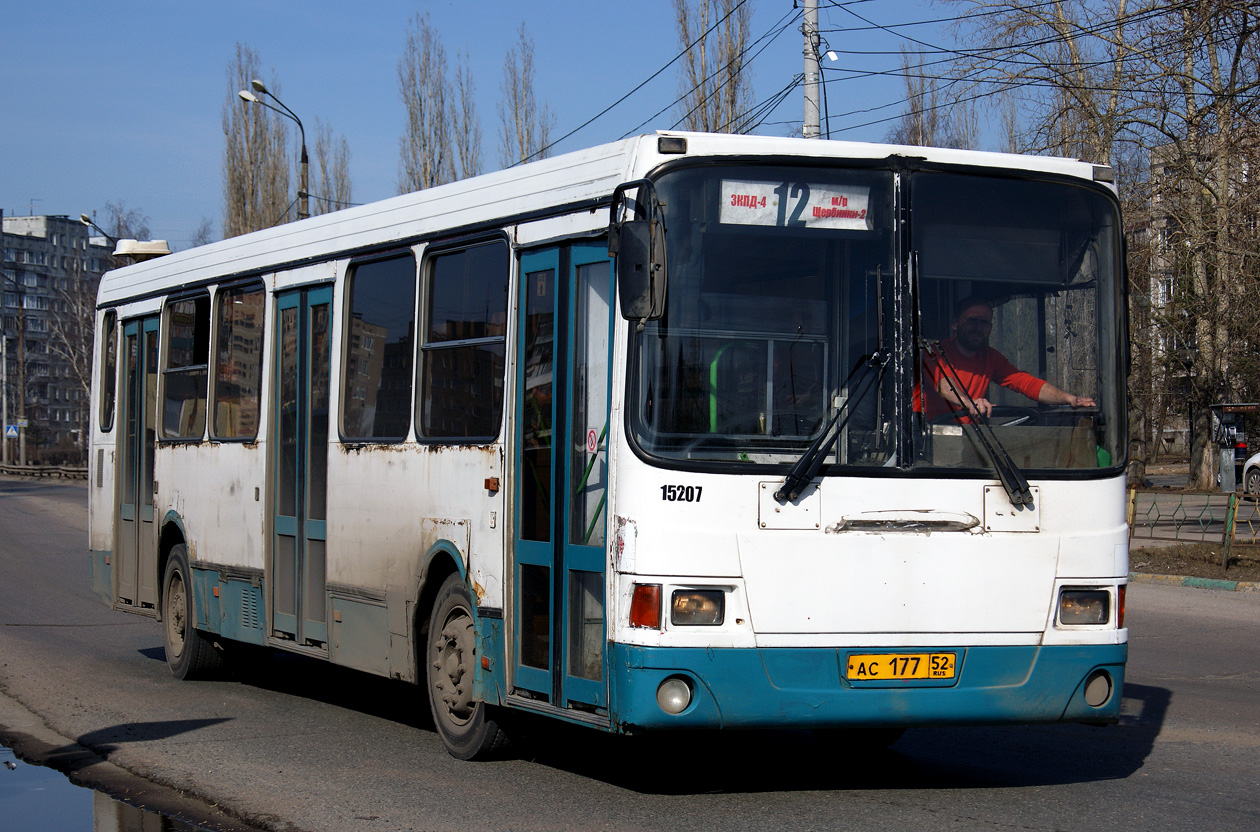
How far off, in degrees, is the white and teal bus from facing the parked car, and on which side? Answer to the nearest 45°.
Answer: approximately 90° to its left

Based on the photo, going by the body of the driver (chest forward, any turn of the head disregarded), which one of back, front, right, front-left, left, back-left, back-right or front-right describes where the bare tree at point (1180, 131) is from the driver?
back-left

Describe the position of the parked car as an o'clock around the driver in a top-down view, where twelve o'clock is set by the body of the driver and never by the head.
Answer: The parked car is roughly at 8 o'clock from the driver.

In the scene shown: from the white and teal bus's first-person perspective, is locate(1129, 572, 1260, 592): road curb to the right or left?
on its left

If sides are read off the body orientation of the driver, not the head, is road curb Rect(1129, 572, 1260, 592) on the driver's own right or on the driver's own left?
on the driver's own left

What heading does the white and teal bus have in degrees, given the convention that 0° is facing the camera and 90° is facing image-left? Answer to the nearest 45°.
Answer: approximately 315°

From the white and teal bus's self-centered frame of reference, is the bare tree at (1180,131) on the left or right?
on its left

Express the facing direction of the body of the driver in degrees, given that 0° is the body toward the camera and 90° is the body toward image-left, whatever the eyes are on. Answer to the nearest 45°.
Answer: approximately 315°

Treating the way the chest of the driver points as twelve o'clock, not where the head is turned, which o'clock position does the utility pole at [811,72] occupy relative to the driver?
The utility pole is roughly at 7 o'clock from the driver.
